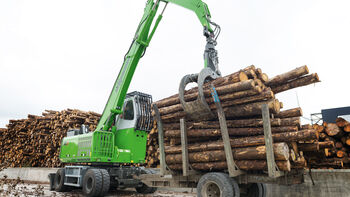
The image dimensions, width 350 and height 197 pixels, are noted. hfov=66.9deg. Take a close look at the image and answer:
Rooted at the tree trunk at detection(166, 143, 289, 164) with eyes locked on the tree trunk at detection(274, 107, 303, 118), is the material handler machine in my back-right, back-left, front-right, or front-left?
back-left

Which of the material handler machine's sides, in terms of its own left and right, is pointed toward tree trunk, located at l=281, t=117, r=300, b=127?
front

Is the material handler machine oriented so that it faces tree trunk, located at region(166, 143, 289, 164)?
yes

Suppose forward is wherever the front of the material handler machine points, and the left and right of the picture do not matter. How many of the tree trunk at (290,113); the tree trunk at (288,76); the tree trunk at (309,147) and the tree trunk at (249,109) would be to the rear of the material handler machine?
0

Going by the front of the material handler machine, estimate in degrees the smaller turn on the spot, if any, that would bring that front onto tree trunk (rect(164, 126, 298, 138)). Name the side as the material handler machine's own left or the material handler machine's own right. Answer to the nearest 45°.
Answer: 0° — it already faces it

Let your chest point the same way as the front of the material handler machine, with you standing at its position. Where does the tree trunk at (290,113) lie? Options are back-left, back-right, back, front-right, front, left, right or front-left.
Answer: front

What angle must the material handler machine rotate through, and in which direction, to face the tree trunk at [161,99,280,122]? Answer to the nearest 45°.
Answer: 0° — it already faces it

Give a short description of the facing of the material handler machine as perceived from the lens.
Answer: facing the viewer and to the right of the viewer

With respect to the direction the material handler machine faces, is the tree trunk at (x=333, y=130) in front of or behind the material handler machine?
in front

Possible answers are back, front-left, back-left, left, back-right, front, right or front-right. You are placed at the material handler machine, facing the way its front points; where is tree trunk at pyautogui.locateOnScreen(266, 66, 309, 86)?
front

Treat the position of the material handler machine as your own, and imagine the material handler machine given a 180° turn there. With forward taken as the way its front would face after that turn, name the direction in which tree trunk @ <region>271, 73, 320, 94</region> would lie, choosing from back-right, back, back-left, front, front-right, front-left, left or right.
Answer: back

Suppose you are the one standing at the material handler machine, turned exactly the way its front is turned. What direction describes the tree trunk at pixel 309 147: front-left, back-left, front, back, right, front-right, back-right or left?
front

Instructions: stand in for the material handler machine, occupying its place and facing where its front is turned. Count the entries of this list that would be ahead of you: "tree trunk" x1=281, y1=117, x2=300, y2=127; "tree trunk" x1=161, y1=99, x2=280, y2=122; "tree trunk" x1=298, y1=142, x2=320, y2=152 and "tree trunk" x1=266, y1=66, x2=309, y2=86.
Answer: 4

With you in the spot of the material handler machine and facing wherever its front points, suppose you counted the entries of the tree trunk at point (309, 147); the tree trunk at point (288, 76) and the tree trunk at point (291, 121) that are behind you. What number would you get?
0

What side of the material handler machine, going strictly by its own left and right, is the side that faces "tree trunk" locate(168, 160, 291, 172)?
front
